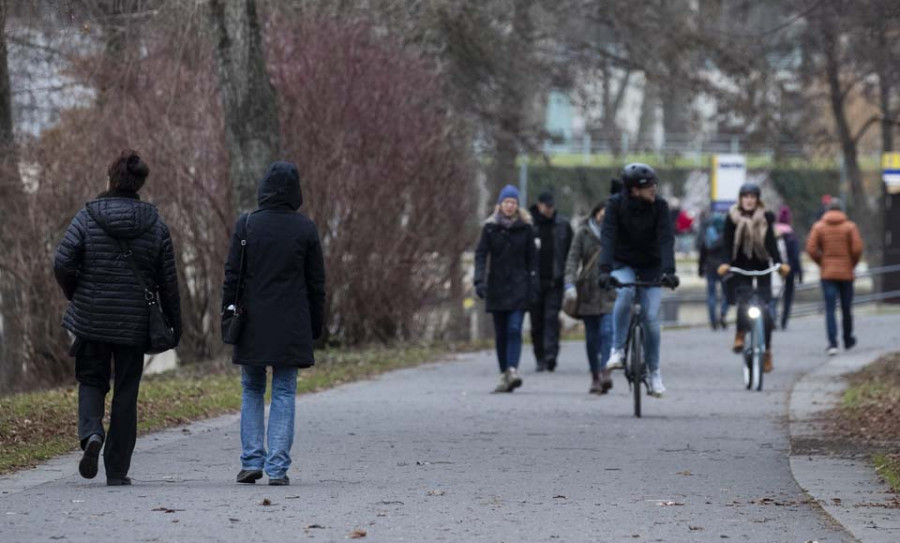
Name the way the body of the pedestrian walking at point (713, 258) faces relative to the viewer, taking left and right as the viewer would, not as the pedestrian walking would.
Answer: facing away from the viewer

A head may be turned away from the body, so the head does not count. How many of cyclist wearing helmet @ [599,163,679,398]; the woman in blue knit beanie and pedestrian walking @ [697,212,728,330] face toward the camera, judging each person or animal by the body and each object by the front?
2

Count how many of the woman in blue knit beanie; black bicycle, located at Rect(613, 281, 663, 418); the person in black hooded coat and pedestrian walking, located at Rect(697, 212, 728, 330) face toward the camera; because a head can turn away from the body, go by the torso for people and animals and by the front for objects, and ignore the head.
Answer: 2

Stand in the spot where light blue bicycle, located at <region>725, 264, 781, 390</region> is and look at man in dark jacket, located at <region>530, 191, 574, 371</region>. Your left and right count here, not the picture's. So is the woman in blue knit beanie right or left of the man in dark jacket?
left

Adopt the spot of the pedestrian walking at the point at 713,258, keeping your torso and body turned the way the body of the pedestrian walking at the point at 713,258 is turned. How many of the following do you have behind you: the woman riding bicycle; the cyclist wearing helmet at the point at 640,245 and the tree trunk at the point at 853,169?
2

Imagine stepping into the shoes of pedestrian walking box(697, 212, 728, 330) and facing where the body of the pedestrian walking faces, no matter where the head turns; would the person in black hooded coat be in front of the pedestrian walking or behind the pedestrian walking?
behind

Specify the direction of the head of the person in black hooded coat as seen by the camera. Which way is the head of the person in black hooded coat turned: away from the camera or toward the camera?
away from the camera

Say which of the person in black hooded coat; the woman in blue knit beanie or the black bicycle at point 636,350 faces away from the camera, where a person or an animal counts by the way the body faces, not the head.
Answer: the person in black hooded coat

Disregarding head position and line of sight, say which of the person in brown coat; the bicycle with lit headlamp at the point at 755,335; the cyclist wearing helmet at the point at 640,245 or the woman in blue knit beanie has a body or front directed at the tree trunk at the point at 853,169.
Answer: the person in brown coat

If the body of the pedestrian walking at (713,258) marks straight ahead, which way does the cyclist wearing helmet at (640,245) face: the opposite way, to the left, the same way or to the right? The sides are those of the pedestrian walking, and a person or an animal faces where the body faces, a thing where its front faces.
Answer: the opposite way

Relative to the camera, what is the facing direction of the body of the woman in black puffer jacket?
away from the camera

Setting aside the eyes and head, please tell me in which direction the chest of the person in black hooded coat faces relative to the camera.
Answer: away from the camera

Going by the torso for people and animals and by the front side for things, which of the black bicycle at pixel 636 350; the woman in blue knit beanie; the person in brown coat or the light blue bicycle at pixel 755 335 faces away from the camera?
the person in brown coat

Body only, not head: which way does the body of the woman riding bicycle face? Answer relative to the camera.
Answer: toward the camera

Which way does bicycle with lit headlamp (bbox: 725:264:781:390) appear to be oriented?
toward the camera

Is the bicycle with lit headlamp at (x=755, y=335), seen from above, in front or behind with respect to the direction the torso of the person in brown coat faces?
behind
